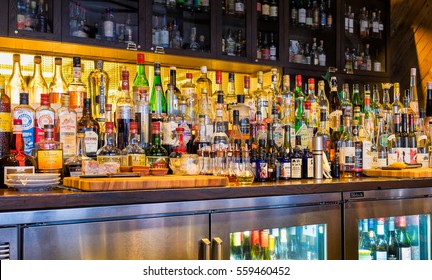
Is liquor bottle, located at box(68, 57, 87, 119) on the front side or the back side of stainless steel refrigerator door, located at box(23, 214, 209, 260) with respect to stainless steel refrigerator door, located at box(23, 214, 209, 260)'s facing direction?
on the back side

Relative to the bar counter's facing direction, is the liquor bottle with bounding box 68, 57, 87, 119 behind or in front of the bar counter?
behind

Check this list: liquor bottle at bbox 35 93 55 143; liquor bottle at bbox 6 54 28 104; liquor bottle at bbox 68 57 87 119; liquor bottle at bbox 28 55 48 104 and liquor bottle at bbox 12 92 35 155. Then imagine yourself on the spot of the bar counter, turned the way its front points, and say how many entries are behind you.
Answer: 5

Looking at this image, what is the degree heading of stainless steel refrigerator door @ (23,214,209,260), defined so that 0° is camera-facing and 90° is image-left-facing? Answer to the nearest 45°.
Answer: approximately 0°

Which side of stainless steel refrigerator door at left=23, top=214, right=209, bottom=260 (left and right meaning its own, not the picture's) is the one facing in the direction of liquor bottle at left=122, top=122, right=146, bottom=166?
back

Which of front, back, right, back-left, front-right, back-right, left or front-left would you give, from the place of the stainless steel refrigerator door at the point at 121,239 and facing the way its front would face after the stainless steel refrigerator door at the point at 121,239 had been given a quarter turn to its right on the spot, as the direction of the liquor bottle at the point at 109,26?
right

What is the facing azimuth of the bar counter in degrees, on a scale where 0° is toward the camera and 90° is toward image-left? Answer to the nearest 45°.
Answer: approximately 315°

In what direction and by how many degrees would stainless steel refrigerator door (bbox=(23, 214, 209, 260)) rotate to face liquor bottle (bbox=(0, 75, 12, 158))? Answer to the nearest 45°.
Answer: approximately 135° to its right

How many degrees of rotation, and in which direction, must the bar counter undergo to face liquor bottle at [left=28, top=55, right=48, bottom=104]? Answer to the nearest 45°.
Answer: approximately 90° to its right

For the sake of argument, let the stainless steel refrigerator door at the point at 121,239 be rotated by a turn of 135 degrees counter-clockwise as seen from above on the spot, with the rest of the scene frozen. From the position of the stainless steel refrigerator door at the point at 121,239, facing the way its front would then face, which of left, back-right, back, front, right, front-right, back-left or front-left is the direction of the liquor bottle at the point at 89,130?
front-left

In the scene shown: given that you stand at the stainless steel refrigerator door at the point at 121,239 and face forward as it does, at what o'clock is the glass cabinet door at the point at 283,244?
The glass cabinet door is roughly at 8 o'clock from the stainless steel refrigerator door.

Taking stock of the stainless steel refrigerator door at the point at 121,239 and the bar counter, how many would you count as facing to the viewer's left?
0
